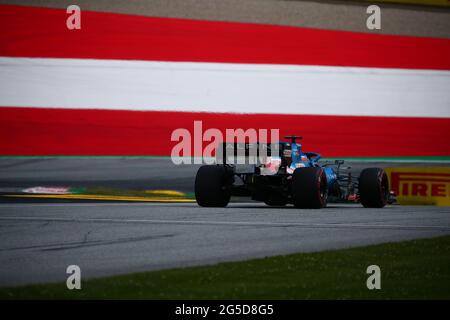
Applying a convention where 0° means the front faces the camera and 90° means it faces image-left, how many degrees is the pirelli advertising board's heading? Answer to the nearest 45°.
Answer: approximately 0°

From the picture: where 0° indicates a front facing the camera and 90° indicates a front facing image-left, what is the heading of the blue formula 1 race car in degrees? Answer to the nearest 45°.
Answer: approximately 225°
